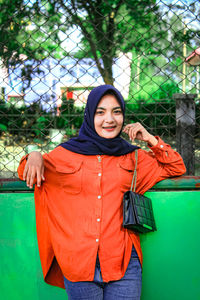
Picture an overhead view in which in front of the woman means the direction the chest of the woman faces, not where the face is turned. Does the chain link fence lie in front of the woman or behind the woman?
behind

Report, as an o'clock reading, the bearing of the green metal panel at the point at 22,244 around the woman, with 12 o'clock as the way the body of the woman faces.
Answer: The green metal panel is roughly at 4 o'clock from the woman.

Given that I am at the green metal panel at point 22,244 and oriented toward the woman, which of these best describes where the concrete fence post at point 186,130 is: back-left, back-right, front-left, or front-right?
front-left

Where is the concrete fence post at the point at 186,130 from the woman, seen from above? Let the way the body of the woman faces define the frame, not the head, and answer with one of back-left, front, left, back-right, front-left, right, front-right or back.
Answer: back-left

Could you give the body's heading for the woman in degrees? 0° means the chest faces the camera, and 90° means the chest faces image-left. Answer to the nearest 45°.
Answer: approximately 0°
